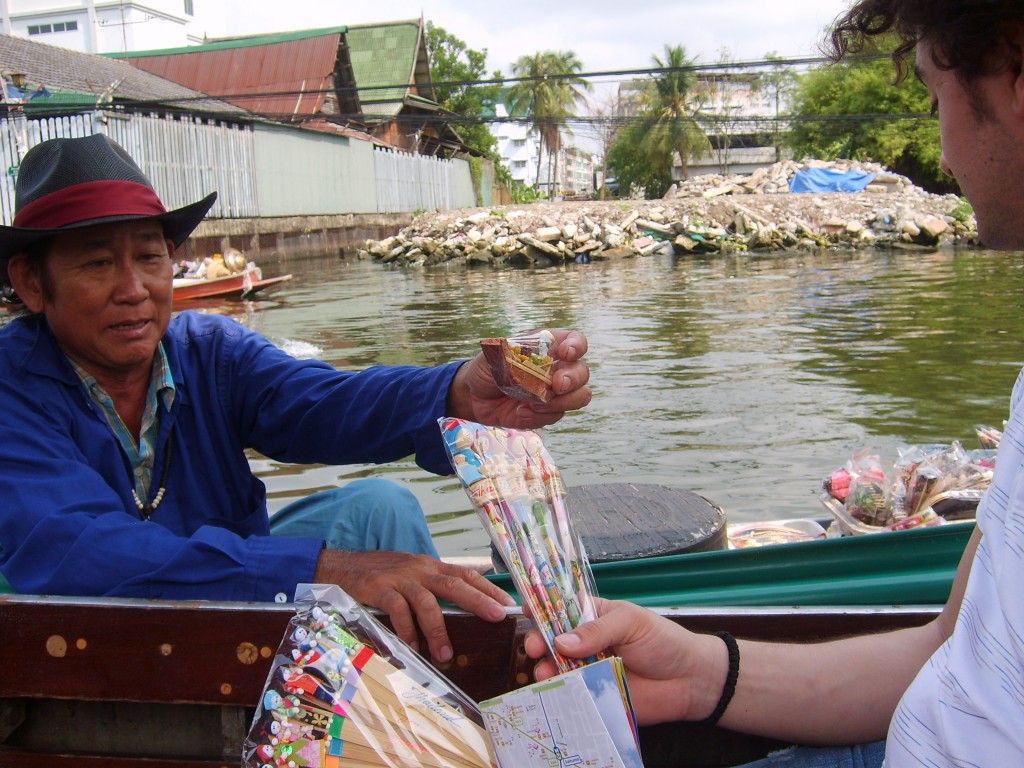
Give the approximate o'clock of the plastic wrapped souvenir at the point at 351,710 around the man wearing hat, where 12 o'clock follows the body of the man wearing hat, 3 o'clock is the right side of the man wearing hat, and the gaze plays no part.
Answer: The plastic wrapped souvenir is roughly at 1 o'clock from the man wearing hat.

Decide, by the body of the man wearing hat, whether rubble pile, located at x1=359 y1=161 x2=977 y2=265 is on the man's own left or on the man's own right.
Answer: on the man's own left

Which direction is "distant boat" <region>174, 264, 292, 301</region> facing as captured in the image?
to the viewer's right

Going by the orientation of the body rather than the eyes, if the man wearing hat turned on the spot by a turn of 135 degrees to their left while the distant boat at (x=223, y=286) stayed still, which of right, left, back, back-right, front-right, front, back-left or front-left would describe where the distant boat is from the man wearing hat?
front

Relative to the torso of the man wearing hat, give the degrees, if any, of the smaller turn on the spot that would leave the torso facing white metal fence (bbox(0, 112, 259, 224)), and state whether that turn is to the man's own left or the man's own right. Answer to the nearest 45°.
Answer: approximately 135° to the man's own left

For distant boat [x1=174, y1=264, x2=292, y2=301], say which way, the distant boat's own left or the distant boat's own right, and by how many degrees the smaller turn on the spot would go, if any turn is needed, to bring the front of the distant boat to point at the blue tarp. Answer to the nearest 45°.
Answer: approximately 45° to the distant boat's own left

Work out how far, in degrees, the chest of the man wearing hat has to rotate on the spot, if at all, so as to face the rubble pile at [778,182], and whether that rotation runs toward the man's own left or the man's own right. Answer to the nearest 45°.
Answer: approximately 90° to the man's own left

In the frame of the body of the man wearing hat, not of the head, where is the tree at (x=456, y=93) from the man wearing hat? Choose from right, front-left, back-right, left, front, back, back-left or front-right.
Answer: back-left

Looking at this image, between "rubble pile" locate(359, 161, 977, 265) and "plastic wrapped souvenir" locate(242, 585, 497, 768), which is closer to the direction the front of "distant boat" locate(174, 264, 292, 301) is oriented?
the rubble pile

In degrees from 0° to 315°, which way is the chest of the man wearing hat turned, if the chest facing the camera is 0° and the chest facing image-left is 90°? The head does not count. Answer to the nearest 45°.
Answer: approximately 315°
